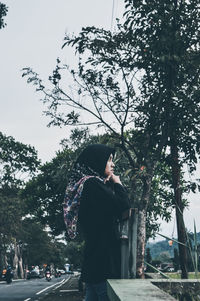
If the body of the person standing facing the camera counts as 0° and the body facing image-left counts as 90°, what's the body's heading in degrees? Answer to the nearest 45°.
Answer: approximately 270°

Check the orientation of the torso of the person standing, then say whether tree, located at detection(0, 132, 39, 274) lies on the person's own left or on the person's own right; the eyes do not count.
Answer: on the person's own left

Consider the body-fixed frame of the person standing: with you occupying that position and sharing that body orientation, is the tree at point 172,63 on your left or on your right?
on your left

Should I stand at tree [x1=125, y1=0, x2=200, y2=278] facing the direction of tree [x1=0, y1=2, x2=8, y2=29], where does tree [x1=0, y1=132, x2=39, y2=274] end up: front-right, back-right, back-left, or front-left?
front-right

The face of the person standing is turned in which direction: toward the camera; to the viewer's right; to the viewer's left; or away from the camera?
to the viewer's right
